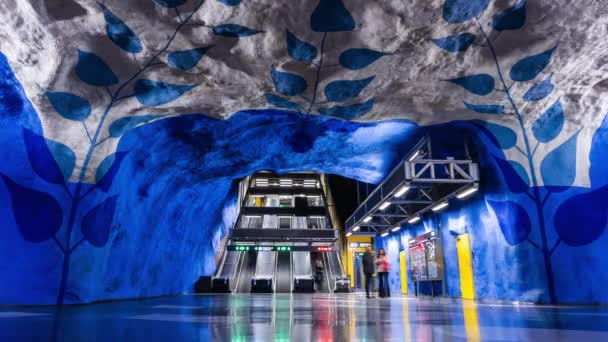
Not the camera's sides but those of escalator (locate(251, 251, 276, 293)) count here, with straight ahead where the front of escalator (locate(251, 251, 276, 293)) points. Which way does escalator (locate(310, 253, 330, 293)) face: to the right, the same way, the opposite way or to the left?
the same way

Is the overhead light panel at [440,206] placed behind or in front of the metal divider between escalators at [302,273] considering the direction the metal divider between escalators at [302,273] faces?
in front

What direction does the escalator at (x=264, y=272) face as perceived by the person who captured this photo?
facing the viewer

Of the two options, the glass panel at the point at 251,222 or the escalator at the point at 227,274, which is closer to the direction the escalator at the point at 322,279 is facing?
the escalator

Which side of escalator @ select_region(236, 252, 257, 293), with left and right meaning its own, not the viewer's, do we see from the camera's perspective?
front

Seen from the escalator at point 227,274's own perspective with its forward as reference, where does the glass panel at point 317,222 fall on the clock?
The glass panel is roughly at 8 o'clock from the escalator.

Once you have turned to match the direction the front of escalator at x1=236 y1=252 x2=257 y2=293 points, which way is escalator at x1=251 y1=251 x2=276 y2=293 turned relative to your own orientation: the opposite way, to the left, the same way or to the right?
the same way

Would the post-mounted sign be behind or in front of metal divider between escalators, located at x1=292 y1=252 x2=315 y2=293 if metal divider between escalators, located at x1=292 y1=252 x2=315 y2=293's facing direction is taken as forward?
in front

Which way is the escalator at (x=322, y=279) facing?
toward the camera

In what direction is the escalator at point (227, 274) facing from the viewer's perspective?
toward the camera

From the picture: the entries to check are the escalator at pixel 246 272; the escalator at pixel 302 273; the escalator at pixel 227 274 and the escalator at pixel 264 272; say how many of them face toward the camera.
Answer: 4

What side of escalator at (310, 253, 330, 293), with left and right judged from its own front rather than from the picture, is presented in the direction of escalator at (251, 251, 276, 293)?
right

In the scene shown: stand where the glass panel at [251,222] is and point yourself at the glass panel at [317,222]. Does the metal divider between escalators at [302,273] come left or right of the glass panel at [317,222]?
right
